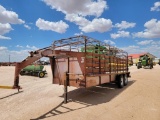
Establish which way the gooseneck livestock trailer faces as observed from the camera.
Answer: facing the viewer and to the left of the viewer
